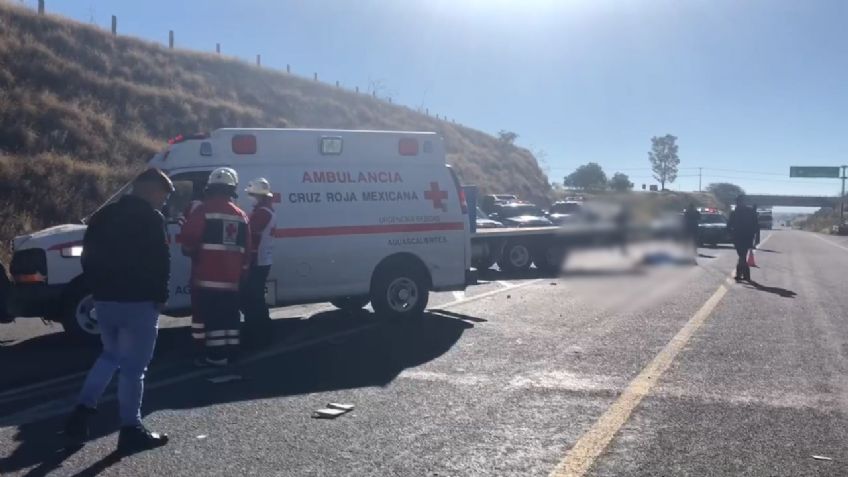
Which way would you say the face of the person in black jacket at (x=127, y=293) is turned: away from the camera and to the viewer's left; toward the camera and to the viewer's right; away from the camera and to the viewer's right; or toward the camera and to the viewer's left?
away from the camera and to the viewer's right

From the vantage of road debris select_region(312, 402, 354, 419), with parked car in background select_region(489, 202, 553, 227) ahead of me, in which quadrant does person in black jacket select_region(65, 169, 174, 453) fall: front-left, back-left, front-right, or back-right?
back-left

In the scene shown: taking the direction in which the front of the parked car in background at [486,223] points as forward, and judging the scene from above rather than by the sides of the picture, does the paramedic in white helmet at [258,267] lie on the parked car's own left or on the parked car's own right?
on the parked car's own right

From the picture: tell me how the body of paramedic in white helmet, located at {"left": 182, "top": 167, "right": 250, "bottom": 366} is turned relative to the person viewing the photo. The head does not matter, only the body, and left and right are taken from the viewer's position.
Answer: facing away from the viewer and to the left of the viewer
